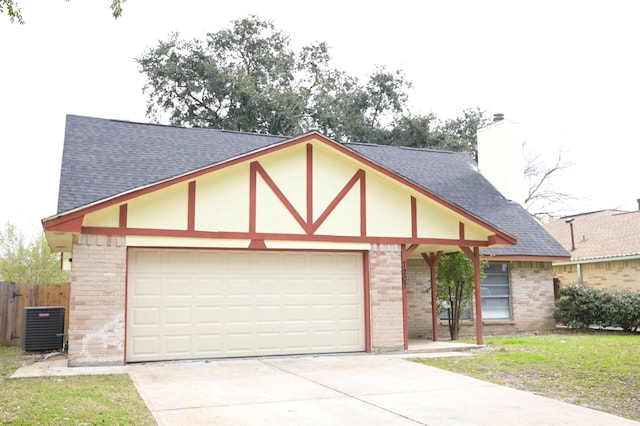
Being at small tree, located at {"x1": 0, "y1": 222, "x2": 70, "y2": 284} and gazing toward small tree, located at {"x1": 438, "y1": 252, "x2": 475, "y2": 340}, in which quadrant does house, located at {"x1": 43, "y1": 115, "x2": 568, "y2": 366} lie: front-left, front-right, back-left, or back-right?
front-left

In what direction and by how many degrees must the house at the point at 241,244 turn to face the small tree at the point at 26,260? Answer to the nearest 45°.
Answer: approximately 135° to its right

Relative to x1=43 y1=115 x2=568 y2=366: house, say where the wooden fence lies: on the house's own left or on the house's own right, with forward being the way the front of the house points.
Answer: on the house's own right

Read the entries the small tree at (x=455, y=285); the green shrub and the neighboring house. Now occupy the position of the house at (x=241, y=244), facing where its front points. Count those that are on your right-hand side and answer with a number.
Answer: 0

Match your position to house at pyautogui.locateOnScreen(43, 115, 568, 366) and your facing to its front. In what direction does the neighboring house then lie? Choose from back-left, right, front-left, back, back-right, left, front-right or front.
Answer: back-left

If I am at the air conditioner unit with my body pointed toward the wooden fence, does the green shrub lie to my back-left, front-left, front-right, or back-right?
back-right

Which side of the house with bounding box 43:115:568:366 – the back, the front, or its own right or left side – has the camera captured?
front

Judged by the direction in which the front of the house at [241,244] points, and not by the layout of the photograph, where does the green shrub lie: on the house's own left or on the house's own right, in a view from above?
on the house's own left

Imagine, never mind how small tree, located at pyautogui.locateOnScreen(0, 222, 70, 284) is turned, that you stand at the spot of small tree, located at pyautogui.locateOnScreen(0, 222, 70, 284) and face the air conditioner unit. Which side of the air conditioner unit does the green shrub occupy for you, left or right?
left

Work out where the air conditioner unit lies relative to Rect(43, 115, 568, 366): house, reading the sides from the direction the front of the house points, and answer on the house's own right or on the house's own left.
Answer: on the house's own right

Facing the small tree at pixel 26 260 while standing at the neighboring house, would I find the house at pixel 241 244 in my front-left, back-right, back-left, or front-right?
front-left
